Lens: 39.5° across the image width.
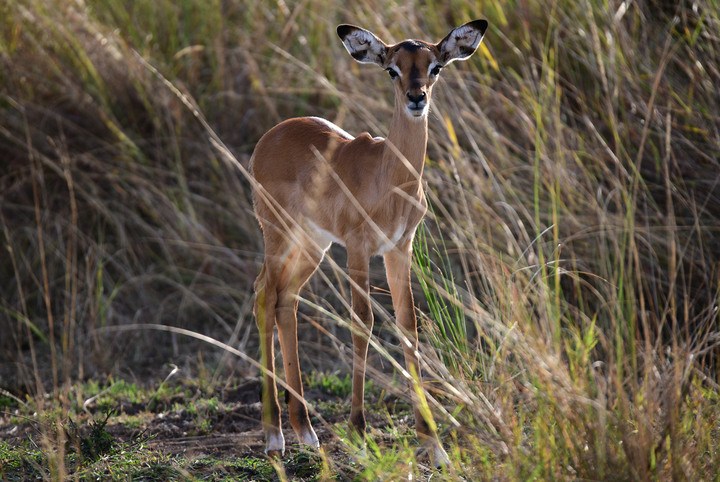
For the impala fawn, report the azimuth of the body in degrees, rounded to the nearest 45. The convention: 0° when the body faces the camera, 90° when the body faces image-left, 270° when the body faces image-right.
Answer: approximately 315°
